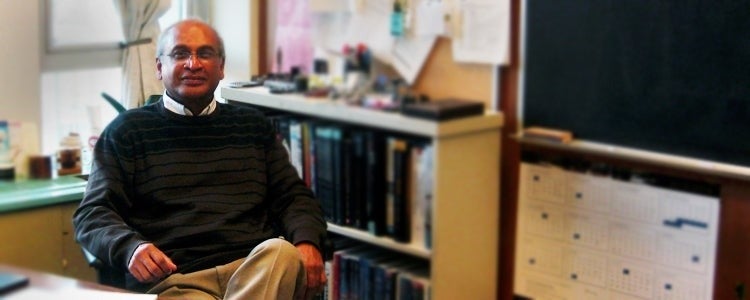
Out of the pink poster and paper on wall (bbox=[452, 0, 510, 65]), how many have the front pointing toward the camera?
2

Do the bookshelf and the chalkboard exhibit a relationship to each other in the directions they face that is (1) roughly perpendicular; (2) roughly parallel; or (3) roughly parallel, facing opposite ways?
roughly parallel

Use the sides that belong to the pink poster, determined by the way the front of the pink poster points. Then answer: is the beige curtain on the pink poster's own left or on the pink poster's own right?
on the pink poster's own right

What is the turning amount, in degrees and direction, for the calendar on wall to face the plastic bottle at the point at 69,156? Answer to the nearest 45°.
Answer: approximately 45° to its right

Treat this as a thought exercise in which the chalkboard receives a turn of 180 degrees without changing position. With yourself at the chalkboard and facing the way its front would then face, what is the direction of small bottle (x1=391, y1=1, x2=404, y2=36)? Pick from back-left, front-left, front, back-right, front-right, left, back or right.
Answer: back-left

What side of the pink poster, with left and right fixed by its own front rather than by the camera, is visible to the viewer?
front

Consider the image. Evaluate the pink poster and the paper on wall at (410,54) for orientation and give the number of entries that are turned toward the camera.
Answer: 2

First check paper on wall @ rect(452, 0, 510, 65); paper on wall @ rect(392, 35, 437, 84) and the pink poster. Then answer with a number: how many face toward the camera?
3

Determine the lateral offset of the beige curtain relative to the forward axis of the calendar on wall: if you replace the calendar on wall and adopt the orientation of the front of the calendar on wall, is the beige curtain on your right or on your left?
on your right

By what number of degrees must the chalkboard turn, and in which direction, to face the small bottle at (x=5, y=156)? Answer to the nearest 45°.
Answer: approximately 45° to its right

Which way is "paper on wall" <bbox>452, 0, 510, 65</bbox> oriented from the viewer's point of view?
toward the camera

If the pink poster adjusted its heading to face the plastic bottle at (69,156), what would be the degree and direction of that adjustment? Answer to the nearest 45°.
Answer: approximately 90° to its right

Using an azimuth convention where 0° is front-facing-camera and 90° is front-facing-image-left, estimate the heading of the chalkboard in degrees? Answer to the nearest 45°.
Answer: approximately 45°

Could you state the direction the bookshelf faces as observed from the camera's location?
facing the viewer and to the left of the viewer

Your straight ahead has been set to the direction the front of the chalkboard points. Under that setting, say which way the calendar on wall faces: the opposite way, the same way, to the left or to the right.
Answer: the same way

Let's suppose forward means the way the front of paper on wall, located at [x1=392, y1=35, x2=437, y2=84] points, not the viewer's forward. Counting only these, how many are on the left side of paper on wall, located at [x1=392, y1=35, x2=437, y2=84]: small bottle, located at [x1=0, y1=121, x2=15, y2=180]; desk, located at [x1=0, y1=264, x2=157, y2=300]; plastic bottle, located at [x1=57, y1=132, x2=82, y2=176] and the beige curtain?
0

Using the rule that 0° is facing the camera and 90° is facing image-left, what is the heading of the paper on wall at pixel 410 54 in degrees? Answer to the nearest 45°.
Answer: approximately 0°

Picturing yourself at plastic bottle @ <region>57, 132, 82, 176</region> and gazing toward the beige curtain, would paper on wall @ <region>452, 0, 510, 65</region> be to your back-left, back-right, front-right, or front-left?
front-right

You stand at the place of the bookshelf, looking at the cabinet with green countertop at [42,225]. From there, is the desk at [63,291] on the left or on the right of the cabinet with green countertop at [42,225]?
left

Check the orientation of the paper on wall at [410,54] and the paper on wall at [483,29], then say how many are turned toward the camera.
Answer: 2

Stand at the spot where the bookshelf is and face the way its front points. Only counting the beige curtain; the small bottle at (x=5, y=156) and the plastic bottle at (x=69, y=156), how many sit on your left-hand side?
0

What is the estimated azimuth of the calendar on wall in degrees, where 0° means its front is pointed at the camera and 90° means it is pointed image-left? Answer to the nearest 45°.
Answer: approximately 45°
